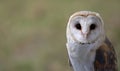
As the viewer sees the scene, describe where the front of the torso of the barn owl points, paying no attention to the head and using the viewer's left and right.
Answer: facing the viewer and to the left of the viewer
